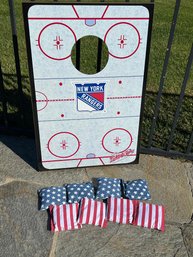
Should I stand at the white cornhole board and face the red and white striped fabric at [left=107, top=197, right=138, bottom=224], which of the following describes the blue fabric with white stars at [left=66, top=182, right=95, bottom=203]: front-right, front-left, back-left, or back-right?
front-right

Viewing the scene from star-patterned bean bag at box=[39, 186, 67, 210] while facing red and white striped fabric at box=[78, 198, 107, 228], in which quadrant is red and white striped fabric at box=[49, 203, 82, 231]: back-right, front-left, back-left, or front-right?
front-right

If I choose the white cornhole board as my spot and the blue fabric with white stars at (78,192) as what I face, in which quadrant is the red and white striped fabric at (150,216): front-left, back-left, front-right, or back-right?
front-left

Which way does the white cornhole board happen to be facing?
toward the camera

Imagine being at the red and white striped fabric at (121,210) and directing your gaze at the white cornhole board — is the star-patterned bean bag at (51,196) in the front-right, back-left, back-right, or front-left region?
front-left

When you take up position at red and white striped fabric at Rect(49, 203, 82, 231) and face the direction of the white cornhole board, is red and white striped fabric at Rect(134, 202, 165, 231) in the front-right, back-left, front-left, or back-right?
front-right
